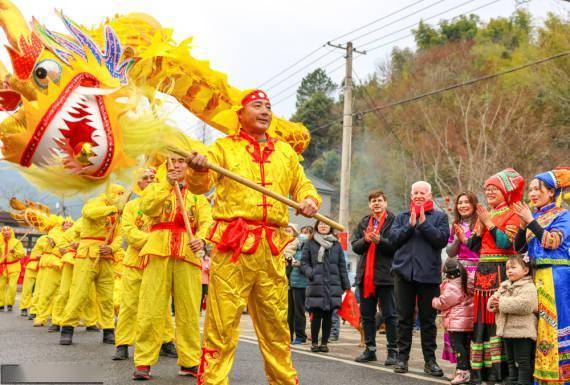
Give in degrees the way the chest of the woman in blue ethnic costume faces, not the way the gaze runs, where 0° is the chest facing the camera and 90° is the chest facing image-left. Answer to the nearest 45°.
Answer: approximately 45°

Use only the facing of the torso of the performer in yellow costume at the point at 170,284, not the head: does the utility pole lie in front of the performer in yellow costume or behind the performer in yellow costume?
behind

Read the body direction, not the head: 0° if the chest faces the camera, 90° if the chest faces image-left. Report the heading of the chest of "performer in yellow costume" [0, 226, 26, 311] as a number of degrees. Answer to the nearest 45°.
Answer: approximately 0°

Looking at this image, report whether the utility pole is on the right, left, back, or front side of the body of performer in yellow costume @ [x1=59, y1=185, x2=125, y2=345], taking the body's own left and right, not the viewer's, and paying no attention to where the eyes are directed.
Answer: left

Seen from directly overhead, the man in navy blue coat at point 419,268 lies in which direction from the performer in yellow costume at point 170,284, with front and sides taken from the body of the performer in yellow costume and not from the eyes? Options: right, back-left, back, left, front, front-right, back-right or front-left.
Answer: left

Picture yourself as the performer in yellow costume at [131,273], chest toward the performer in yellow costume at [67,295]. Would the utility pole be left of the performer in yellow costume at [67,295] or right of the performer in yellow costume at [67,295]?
right

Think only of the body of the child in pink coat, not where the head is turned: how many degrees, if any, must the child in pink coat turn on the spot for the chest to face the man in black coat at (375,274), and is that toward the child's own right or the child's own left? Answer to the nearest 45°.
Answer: approximately 45° to the child's own right

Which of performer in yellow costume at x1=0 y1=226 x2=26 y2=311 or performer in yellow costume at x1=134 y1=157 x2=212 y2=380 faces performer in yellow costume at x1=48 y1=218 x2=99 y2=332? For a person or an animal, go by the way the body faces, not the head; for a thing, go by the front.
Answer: performer in yellow costume at x1=0 y1=226 x2=26 y2=311
